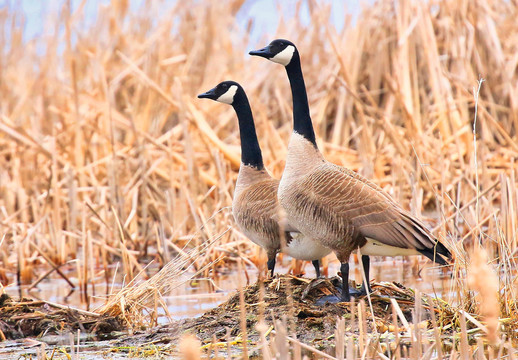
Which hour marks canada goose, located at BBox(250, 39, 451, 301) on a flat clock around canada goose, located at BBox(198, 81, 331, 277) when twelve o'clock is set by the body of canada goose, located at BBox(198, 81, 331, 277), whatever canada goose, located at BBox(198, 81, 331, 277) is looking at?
canada goose, located at BBox(250, 39, 451, 301) is roughly at 8 o'clock from canada goose, located at BBox(198, 81, 331, 277).

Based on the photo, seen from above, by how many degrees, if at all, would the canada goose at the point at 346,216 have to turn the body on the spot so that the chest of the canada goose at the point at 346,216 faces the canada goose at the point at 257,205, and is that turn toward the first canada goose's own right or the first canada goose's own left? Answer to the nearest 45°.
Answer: approximately 45° to the first canada goose's own right

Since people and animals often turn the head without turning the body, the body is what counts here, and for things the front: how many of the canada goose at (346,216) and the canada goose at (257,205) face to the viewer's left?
2

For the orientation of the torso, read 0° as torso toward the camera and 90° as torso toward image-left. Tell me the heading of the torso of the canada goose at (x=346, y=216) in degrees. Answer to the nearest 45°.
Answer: approximately 90°

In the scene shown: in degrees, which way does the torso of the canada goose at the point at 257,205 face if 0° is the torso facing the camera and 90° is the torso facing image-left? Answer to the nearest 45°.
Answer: approximately 90°
